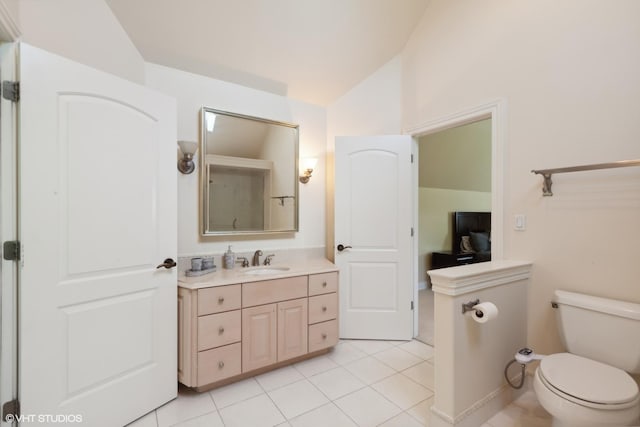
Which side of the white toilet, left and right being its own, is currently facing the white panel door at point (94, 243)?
front

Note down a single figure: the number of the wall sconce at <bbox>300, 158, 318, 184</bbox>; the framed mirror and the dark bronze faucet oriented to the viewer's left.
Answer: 0

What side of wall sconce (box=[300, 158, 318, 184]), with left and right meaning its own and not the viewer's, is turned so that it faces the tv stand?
left

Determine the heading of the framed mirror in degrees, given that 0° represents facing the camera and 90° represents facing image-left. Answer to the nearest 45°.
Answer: approximately 315°

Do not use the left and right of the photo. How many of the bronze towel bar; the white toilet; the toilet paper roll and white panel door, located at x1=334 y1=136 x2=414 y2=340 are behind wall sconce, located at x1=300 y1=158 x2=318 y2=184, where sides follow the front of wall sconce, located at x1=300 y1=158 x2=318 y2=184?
0

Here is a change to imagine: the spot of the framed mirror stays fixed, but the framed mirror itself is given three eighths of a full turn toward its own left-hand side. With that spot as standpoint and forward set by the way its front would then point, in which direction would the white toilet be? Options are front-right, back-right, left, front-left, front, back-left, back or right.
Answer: back-right

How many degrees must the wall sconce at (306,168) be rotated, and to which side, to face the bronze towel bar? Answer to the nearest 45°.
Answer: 0° — it already faces it

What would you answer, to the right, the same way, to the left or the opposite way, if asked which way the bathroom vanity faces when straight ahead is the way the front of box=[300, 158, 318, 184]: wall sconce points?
the same way

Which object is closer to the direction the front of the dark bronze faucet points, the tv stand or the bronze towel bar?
the bronze towel bar

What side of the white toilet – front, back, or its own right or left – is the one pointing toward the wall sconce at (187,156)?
front

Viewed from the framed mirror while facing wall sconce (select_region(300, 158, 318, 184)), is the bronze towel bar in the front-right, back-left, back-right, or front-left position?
front-right

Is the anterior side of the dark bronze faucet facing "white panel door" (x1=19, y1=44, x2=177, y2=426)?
no

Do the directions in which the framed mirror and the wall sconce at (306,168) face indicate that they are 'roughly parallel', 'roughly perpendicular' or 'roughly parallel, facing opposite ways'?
roughly parallel

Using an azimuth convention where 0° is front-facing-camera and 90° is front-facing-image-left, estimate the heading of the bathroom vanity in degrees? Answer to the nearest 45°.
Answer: approximately 315°

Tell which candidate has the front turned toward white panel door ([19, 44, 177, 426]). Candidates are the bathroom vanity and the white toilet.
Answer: the white toilet

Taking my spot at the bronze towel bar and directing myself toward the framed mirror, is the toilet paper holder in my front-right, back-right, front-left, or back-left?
front-left

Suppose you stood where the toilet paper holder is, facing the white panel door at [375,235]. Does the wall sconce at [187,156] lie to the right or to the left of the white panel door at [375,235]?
left

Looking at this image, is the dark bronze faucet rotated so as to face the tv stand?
no

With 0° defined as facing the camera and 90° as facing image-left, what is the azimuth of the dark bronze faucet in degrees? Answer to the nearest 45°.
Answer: approximately 315°

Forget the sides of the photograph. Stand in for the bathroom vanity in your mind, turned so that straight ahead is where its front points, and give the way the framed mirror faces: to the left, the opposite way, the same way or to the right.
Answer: the same way
